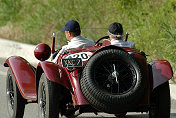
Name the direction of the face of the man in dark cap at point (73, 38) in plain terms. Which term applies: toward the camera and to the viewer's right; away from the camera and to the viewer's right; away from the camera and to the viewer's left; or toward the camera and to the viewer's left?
away from the camera and to the viewer's left

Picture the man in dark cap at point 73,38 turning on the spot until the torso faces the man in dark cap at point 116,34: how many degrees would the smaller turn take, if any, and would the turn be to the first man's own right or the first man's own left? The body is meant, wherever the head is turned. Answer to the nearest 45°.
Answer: approximately 135° to the first man's own right

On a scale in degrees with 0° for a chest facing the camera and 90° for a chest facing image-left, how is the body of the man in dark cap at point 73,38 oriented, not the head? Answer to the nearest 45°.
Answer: approximately 135°

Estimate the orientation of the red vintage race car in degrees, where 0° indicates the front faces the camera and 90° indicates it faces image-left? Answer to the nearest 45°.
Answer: approximately 135°
